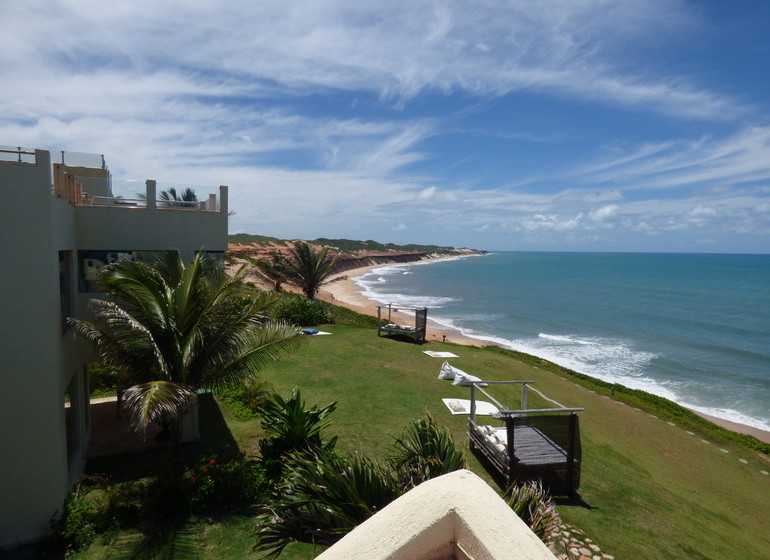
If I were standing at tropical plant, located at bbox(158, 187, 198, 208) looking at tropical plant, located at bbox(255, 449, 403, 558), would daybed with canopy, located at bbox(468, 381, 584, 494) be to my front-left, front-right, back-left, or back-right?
front-left

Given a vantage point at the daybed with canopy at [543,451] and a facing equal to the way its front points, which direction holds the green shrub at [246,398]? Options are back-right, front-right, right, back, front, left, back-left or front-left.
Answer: back

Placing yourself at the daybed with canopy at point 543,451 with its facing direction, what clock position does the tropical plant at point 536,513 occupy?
The tropical plant is roughly at 3 o'clock from the daybed with canopy.

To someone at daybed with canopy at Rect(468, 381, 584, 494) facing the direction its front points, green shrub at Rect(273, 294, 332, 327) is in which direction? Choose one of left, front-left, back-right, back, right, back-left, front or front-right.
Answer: back-left

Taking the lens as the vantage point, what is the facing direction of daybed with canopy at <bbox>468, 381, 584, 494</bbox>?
facing to the right of the viewer

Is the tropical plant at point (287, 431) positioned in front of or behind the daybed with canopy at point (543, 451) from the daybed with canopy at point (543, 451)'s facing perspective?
behind

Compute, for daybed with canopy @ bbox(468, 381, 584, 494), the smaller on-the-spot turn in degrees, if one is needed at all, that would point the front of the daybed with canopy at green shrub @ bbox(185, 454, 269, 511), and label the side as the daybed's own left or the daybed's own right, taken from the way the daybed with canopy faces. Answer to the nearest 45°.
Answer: approximately 135° to the daybed's own right

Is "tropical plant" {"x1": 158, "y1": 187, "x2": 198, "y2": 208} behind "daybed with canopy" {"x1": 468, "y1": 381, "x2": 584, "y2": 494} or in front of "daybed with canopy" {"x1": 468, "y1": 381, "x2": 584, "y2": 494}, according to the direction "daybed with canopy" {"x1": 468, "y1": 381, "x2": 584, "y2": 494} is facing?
behind

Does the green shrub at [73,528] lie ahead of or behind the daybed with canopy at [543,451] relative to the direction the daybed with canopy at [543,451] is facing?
behind
